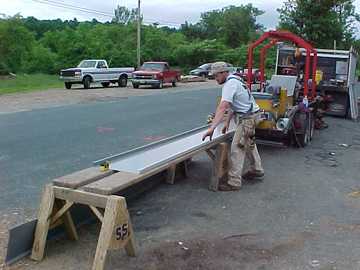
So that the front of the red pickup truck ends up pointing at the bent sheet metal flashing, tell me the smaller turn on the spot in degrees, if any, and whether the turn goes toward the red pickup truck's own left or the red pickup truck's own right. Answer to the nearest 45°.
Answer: approximately 45° to the red pickup truck's own left

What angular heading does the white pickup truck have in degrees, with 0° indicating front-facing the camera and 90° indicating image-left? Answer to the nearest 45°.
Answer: approximately 45°

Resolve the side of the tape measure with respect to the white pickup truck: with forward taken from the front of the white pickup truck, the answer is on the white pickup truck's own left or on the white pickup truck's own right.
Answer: on the white pickup truck's own left

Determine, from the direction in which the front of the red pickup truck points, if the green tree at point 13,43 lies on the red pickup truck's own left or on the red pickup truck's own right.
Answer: on the red pickup truck's own right

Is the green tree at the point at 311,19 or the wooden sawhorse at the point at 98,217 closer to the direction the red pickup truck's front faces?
the wooden sawhorse

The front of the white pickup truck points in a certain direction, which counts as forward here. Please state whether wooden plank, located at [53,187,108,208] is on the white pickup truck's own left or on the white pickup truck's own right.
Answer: on the white pickup truck's own left
